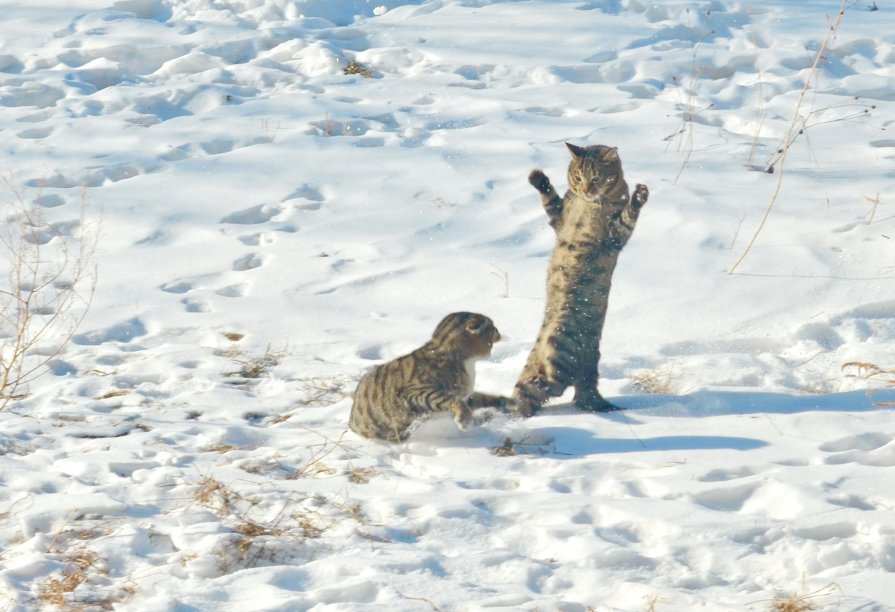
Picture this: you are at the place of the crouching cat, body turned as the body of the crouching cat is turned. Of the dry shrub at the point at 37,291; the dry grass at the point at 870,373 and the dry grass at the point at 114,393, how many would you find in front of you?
1

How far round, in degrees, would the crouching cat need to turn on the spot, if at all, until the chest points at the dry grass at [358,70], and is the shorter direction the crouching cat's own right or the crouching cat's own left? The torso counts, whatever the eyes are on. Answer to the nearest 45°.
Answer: approximately 90° to the crouching cat's own left

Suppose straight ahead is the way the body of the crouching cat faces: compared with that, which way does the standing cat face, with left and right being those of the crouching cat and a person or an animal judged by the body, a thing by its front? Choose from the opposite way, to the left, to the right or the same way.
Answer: to the right

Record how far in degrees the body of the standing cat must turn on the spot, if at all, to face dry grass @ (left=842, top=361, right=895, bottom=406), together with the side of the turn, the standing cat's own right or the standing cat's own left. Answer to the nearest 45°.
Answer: approximately 90° to the standing cat's own left

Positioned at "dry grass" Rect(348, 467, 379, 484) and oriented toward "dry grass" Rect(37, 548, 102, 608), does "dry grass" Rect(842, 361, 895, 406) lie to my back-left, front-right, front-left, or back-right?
back-left

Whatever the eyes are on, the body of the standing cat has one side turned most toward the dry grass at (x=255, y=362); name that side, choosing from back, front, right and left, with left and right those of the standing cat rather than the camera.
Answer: right

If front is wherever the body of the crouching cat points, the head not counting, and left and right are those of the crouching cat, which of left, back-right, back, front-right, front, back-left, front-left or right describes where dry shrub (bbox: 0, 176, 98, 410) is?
back-left

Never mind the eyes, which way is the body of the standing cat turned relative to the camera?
toward the camera

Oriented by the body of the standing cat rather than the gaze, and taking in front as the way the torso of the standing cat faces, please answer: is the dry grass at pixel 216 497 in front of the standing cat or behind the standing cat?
in front

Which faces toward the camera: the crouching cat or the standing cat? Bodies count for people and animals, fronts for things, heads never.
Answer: the standing cat

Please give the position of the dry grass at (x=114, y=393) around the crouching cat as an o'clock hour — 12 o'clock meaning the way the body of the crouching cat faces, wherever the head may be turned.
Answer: The dry grass is roughly at 7 o'clock from the crouching cat.

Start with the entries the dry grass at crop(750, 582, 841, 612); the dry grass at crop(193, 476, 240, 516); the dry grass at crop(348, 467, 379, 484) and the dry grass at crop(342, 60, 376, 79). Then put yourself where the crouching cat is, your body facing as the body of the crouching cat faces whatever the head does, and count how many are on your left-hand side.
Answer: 1

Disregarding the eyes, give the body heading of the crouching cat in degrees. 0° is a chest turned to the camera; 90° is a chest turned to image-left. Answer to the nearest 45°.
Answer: approximately 270°

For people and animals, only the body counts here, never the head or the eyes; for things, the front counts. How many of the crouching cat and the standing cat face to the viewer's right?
1

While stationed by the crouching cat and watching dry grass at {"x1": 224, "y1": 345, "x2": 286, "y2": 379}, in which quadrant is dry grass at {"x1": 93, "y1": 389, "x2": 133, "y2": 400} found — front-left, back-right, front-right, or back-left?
front-left

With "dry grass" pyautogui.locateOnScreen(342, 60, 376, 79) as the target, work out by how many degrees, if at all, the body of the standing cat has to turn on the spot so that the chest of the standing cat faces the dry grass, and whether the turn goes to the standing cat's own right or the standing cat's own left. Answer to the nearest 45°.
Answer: approximately 180°

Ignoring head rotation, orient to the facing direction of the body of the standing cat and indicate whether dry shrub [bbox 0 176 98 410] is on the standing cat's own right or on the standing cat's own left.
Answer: on the standing cat's own right
